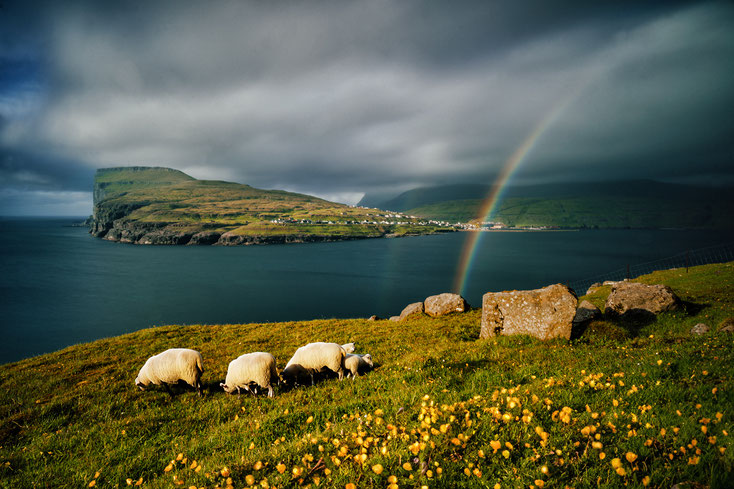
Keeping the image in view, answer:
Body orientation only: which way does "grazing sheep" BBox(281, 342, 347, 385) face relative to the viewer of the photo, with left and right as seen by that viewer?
facing to the left of the viewer
